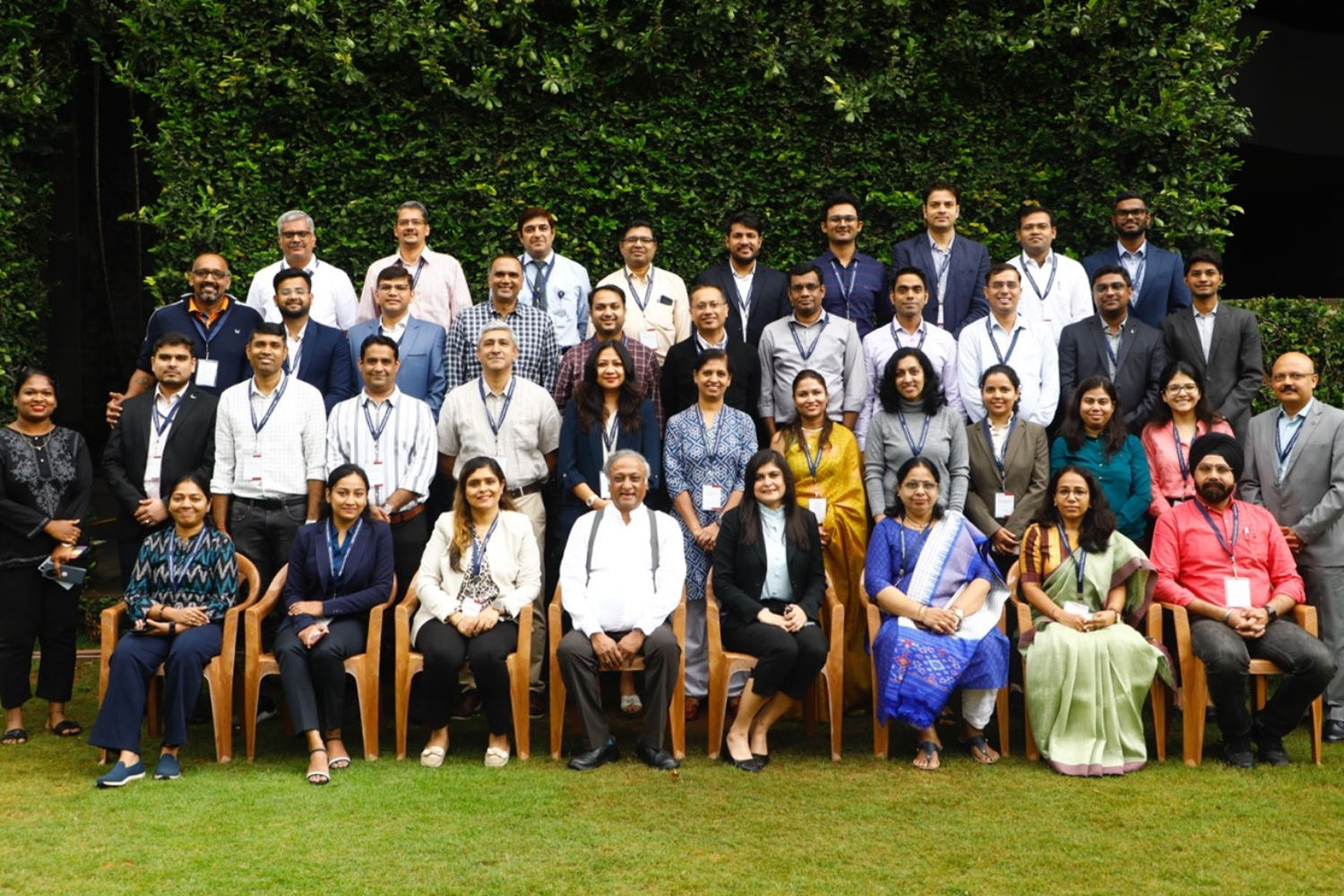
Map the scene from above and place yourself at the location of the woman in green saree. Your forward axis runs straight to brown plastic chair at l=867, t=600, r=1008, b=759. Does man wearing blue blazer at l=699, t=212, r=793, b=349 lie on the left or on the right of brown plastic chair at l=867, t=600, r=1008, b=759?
right

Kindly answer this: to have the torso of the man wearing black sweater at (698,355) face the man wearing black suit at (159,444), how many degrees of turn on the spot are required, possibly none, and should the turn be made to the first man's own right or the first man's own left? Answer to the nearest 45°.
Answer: approximately 90° to the first man's own right

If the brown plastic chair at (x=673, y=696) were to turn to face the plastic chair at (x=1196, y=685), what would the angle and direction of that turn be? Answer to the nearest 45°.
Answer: approximately 90° to its left

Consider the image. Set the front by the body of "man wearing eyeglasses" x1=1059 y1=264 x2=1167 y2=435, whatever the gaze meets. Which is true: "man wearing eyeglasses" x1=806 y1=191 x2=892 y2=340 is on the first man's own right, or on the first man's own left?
on the first man's own right

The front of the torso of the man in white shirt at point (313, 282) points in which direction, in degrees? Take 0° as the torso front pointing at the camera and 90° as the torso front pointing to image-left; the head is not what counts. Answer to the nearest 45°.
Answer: approximately 0°

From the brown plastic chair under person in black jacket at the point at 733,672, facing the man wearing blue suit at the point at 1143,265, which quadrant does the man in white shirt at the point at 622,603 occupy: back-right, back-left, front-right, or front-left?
back-left

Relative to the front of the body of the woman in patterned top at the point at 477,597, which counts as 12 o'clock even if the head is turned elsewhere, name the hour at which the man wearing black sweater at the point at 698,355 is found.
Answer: The man wearing black sweater is roughly at 8 o'clock from the woman in patterned top.

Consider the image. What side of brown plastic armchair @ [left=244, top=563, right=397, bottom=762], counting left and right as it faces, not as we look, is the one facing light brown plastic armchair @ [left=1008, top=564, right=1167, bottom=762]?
left
